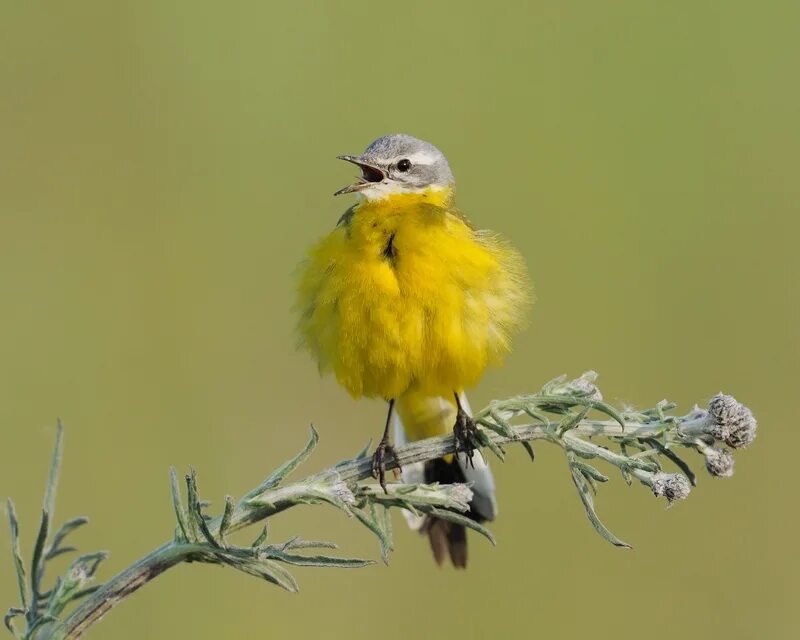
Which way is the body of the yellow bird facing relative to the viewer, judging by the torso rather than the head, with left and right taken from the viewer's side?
facing the viewer
